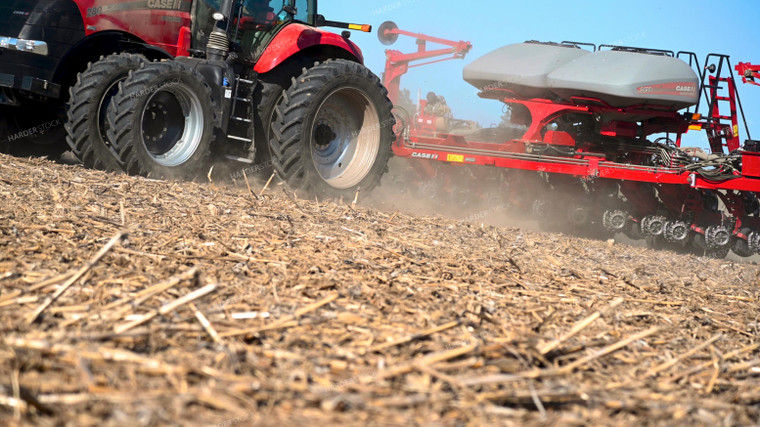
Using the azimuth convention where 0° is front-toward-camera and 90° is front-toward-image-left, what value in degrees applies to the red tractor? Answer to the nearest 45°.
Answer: approximately 45°
